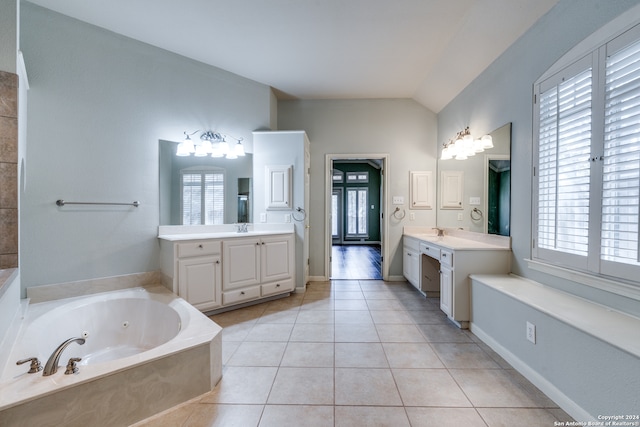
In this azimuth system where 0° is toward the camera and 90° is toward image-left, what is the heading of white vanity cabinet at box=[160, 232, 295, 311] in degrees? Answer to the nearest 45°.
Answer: approximately 315°

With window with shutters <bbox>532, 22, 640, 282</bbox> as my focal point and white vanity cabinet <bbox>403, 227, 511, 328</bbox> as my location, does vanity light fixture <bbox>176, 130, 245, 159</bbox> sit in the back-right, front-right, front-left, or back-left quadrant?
back-right

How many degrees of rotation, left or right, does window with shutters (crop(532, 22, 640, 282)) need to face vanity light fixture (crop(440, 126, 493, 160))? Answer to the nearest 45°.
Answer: approximately 90° to its right

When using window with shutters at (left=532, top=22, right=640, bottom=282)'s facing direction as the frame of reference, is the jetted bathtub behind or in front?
in front

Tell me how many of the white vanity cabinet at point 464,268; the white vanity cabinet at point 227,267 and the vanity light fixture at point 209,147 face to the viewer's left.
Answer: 1

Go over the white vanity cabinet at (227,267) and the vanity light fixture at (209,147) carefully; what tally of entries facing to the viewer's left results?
0

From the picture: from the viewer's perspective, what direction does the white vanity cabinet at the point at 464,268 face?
to the viewer's left

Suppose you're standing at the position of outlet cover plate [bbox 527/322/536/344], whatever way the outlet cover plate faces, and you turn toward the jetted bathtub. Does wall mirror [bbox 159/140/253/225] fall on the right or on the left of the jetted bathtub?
right

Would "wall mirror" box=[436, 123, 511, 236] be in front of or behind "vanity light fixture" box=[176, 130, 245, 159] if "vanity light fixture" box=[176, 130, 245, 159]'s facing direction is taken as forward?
in front

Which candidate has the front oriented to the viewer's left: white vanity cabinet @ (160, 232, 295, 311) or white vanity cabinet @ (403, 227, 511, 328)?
white vanity cabinet @ (403, 227, 511, 328)
